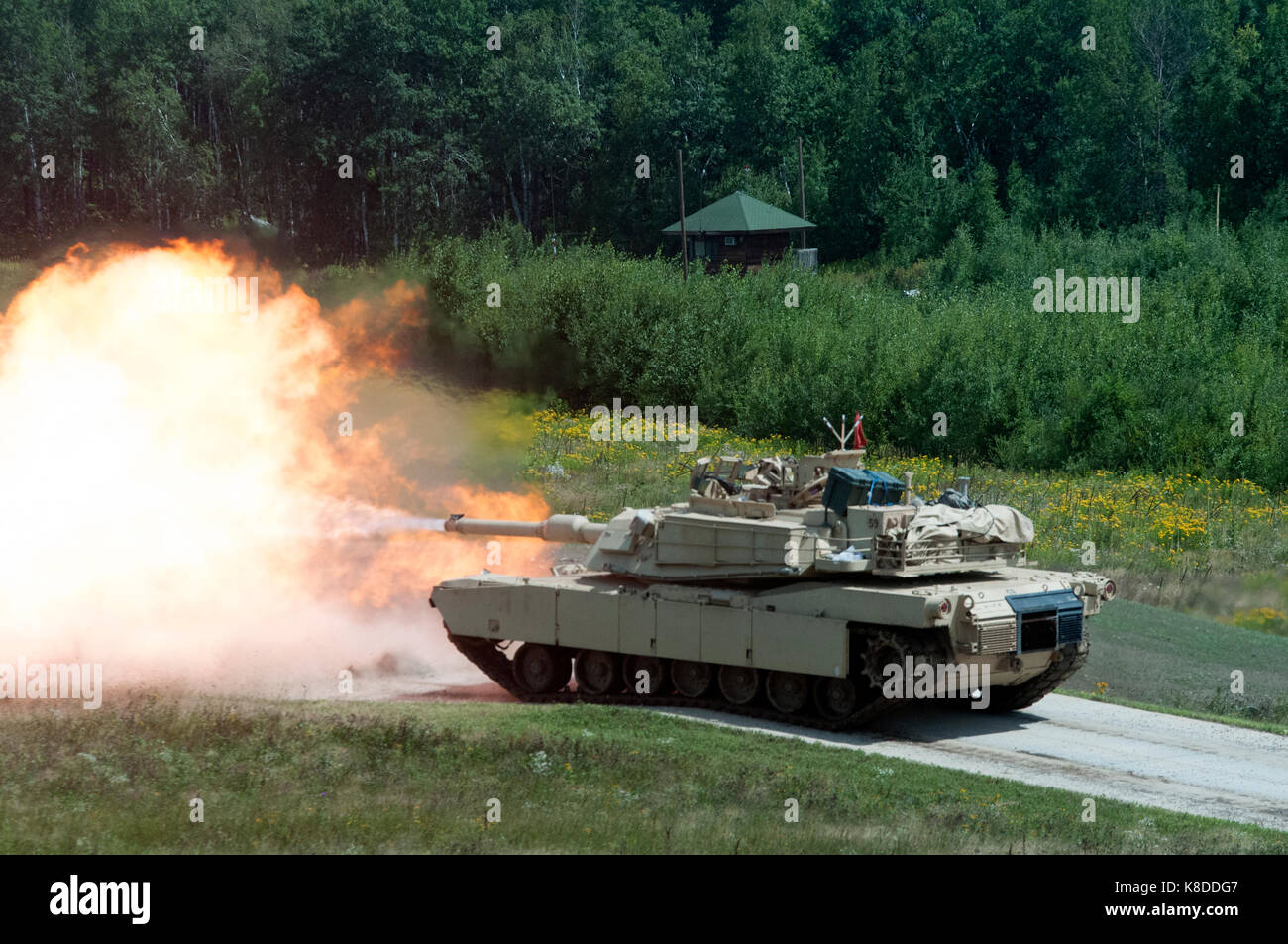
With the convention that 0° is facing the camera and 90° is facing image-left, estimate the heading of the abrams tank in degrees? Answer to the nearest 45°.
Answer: approximately 135°
